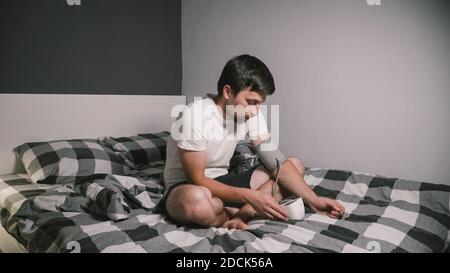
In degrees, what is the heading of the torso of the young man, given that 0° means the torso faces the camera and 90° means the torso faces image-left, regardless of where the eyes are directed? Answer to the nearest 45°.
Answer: approximately 315°
